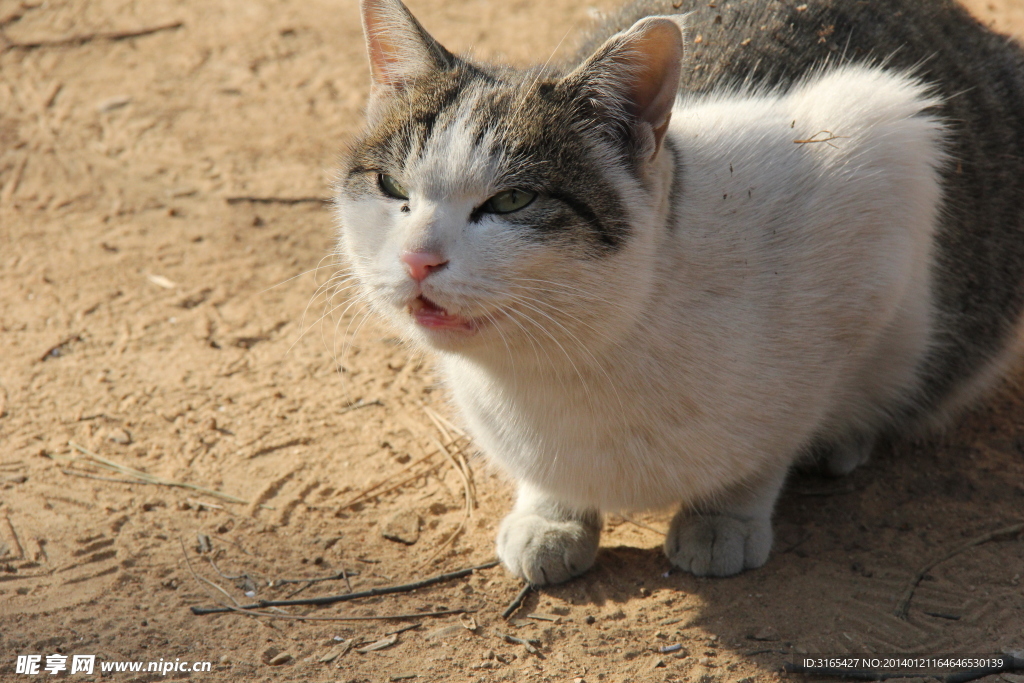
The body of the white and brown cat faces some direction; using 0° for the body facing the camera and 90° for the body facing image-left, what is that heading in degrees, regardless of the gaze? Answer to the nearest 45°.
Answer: approximately 45°

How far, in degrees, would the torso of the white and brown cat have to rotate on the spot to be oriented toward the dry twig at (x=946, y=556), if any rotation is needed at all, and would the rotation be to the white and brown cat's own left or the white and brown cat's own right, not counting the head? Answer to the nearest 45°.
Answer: approximately 135° to the white and brown cat's own left

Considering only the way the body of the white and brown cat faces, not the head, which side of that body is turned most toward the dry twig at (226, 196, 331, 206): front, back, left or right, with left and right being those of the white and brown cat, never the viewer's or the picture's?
right
